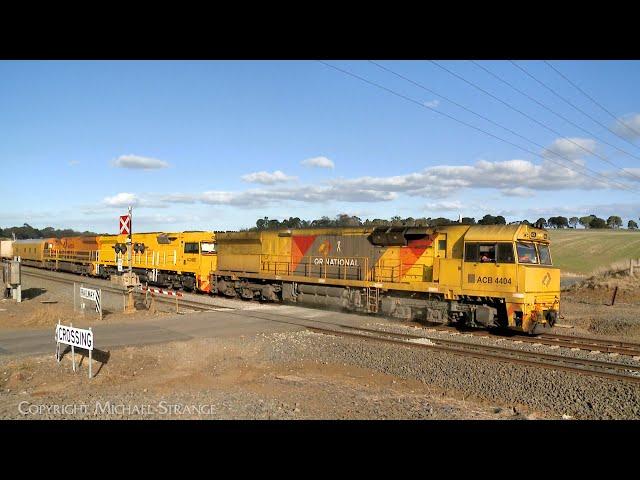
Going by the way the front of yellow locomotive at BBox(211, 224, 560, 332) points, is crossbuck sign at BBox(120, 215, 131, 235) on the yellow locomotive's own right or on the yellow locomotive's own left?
on the yellow locomotive's own right

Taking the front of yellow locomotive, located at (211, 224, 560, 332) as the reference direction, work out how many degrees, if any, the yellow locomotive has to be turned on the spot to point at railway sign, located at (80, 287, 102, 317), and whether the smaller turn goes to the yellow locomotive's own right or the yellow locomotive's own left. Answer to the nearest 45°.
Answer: approximately 135° to the yellow locomotive's own right

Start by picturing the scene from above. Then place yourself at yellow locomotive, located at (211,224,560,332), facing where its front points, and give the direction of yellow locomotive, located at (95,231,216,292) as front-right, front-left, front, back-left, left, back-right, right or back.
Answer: back

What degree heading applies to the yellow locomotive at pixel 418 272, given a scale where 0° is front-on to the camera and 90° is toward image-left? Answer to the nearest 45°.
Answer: approximately 315°

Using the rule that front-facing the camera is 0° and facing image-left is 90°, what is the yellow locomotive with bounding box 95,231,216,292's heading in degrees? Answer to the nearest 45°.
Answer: approximately 315°

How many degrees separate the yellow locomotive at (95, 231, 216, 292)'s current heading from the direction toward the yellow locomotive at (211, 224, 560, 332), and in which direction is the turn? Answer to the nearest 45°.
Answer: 0° — it already faces it
